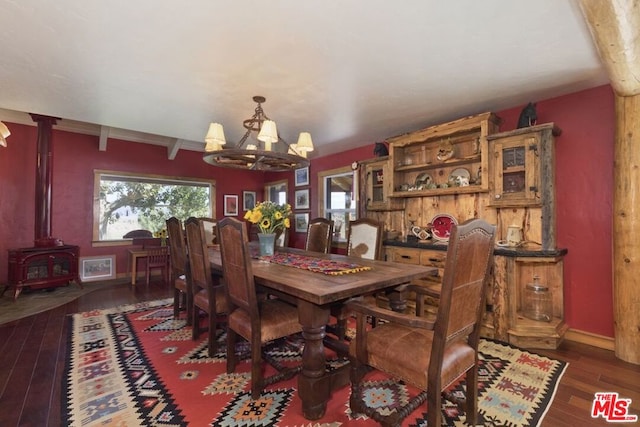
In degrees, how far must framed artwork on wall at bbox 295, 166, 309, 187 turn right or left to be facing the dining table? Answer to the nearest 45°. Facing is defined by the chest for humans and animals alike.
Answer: approximately 45° to its left

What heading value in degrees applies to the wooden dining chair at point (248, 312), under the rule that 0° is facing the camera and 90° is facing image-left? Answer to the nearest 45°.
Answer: approximately 225°

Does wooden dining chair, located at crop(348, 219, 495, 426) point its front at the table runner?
yes

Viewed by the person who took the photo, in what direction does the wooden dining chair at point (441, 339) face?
facing away from the viewer and to the left of the viewer

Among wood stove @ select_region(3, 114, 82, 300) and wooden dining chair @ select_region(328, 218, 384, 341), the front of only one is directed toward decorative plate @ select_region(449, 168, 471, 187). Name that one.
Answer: the wood stove

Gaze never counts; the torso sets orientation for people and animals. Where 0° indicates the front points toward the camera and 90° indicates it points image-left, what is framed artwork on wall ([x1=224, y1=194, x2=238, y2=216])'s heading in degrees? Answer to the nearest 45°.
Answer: approximately 0°

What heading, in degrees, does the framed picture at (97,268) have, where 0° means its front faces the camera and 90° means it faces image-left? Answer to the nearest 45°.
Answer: approximately 0°
